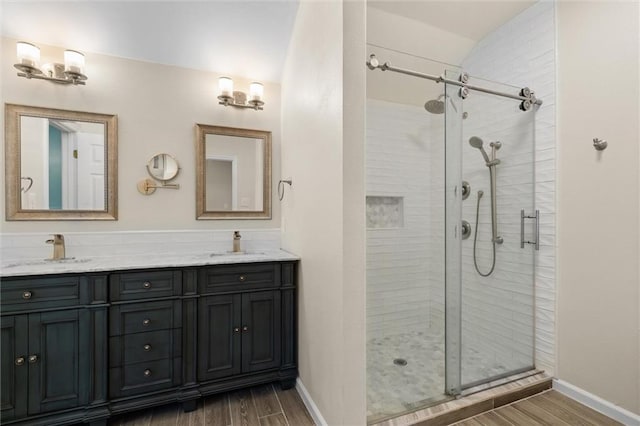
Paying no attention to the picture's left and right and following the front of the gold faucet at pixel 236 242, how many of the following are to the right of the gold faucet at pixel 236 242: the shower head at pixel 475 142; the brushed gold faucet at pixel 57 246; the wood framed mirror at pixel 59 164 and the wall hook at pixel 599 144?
2

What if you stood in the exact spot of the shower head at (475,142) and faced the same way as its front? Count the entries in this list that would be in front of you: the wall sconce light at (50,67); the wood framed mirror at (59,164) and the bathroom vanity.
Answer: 3

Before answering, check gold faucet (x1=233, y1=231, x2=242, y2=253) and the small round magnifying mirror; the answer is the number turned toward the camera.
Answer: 2

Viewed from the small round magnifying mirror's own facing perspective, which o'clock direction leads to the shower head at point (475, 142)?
The shower head is roughly at 10 o'clock from the small round magnifying mirror.

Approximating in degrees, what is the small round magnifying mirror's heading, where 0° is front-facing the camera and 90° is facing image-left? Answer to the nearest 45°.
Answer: approximately 0°

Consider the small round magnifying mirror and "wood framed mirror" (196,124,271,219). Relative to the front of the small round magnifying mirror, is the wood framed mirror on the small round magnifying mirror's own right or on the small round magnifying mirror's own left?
on the small round magnifying mirror's own left

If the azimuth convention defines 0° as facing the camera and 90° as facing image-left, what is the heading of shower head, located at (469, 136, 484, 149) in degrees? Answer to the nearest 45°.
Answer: approximately 45°

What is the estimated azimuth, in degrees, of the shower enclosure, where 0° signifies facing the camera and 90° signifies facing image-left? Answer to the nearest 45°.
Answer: approximately 315°

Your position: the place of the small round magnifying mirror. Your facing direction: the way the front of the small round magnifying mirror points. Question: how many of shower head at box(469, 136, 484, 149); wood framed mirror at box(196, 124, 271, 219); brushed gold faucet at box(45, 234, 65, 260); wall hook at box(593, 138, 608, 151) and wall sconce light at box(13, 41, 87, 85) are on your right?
2

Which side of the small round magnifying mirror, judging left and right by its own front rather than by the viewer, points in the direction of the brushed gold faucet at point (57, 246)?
right

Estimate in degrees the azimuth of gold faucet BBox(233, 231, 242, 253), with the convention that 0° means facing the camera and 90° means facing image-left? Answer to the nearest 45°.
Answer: approximately 0°
